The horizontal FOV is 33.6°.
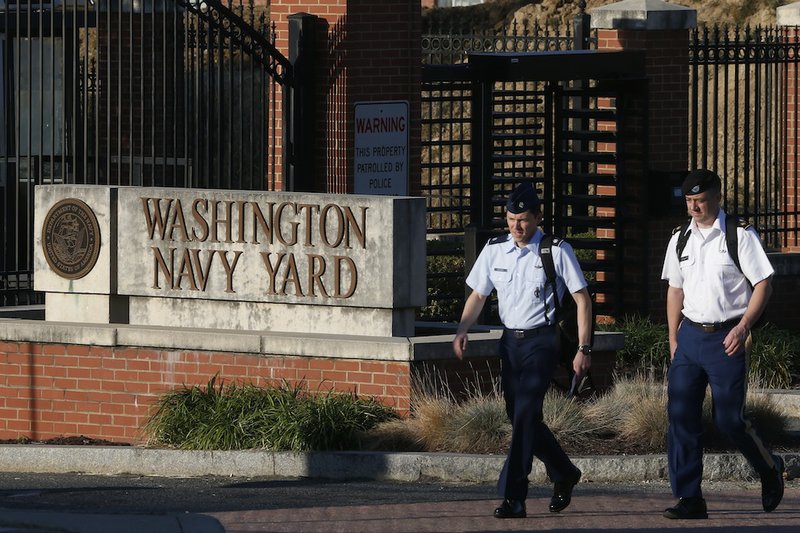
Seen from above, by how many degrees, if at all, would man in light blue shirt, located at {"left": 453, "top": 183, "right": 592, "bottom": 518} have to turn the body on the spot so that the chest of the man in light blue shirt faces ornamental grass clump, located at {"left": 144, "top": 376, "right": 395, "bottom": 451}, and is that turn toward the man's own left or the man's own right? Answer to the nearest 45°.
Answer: approximately 90° to the man's own right

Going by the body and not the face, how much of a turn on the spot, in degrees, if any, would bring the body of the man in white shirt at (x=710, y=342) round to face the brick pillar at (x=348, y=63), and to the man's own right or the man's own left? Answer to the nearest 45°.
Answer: approximately 90° to the man's own right

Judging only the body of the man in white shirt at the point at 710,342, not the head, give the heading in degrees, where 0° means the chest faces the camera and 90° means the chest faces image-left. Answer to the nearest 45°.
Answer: approximately 45°

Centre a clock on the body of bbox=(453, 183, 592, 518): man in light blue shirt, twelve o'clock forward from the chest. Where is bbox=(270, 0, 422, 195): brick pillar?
The brick pillar is roughly at 4 o'clock from the man in light blue shirt.

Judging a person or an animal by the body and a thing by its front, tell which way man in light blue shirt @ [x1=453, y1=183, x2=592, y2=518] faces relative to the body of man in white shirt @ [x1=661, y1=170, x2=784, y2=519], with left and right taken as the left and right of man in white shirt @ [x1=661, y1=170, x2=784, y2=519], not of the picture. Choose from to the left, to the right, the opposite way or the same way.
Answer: the same way

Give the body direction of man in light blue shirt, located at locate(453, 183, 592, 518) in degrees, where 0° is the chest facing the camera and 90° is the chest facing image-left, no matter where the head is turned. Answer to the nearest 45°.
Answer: approximately 45°

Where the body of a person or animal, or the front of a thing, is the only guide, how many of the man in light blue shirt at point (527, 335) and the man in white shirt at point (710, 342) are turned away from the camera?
0

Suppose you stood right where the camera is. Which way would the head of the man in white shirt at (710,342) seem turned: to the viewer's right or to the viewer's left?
to the viewer's left

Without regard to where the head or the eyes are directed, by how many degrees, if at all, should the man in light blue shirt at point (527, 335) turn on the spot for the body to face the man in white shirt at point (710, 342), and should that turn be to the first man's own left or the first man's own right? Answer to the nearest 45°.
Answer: approximately 135° to the first man's own left

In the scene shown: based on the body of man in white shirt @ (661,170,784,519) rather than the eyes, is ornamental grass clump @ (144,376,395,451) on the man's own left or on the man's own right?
on the man's own right

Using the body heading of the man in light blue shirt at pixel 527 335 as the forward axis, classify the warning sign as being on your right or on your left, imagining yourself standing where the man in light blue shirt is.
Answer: on your right

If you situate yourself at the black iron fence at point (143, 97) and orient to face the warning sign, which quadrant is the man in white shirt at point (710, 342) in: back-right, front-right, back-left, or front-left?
front-right

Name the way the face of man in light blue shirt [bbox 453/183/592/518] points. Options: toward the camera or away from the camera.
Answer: toward the camera
